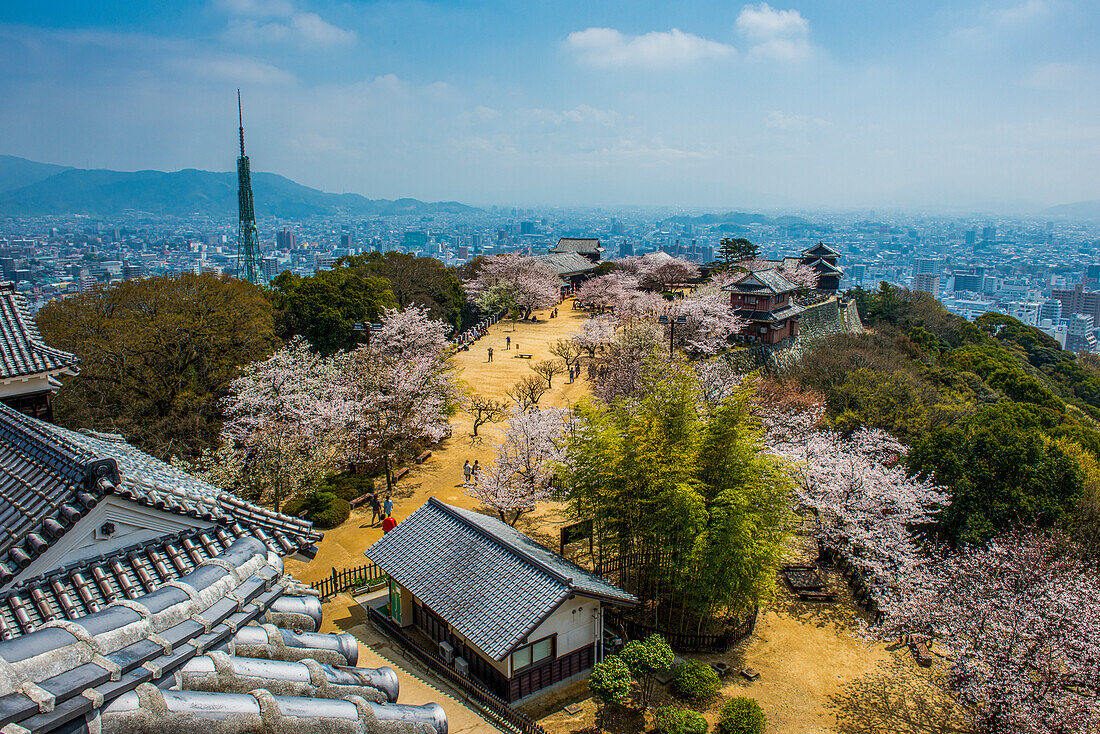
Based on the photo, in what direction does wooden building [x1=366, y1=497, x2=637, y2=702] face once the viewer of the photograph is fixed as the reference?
facing the viewer and to the left of the viewer

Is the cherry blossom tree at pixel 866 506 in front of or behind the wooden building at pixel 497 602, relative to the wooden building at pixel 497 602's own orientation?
behind

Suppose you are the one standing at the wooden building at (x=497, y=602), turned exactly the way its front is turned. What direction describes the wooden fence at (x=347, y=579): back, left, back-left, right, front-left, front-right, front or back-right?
right

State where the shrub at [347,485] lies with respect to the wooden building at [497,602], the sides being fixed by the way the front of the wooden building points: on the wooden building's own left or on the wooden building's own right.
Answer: on the wooden building's own right

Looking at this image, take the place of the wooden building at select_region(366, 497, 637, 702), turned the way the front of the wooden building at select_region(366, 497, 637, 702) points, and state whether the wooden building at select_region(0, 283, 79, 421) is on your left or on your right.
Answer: on your right

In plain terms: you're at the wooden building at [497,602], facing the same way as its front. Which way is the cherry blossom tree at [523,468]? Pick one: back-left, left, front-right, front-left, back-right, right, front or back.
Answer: back-right

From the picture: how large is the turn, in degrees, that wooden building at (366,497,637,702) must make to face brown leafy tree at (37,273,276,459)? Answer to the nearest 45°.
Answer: approximately 90° to its right

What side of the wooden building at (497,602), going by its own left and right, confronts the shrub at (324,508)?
right

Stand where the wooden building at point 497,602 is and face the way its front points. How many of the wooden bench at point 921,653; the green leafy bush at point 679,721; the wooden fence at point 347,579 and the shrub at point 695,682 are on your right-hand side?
1
